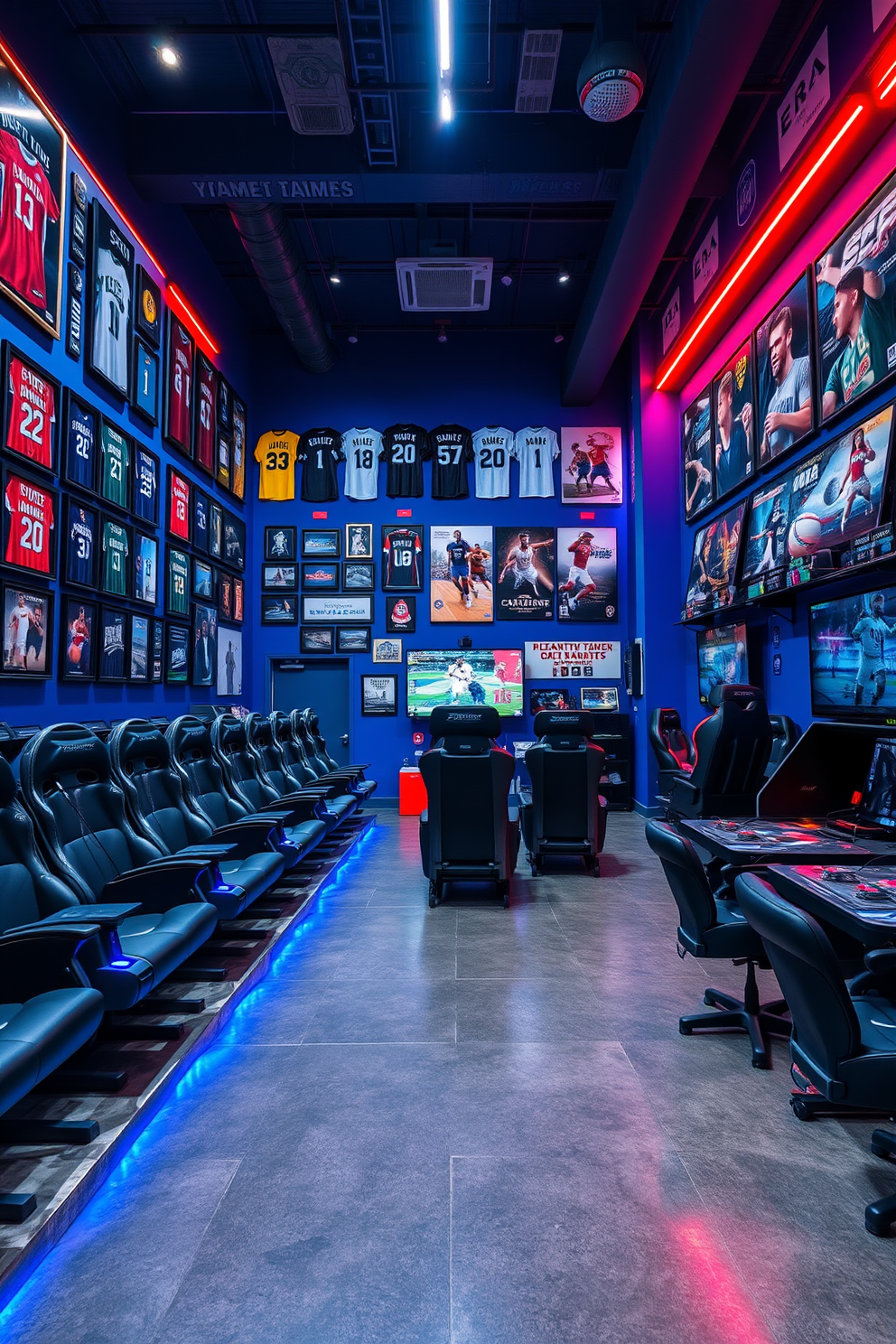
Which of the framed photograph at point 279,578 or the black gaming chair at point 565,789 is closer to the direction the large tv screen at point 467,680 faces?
the black gaming chair

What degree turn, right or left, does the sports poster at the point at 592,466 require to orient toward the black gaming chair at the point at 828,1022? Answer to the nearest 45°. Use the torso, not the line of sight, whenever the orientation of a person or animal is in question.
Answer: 0° — it already faces it

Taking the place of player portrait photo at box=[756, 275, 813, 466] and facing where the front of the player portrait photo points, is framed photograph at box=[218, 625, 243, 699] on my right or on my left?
on my right

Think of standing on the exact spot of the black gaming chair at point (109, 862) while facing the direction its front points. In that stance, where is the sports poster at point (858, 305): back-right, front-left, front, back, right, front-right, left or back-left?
front-left

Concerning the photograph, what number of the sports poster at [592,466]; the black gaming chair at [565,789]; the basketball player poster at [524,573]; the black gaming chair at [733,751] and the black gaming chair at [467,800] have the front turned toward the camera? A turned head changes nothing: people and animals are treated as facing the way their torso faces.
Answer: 2

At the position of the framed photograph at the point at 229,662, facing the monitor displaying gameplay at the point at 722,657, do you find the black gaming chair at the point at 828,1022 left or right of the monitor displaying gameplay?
right

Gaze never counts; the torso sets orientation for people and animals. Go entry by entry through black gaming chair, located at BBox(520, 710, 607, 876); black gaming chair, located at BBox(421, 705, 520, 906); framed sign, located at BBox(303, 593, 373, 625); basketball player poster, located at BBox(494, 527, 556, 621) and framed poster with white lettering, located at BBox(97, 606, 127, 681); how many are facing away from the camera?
2

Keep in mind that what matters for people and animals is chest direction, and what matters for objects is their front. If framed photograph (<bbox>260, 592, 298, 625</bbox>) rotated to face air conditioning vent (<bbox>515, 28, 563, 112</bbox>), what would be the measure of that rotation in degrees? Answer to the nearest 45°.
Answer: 0° — it already faces it

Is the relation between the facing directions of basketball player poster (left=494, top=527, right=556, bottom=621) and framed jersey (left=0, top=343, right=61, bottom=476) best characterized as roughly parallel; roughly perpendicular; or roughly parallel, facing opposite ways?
roughly perpendicular

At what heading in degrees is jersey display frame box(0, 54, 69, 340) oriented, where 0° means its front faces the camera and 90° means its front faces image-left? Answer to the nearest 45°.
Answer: approximately 315°

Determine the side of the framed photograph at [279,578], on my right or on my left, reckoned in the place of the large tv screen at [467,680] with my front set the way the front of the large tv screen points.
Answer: on my right

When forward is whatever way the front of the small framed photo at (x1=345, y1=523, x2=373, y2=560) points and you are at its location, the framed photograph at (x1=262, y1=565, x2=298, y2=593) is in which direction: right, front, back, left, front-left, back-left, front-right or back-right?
right
